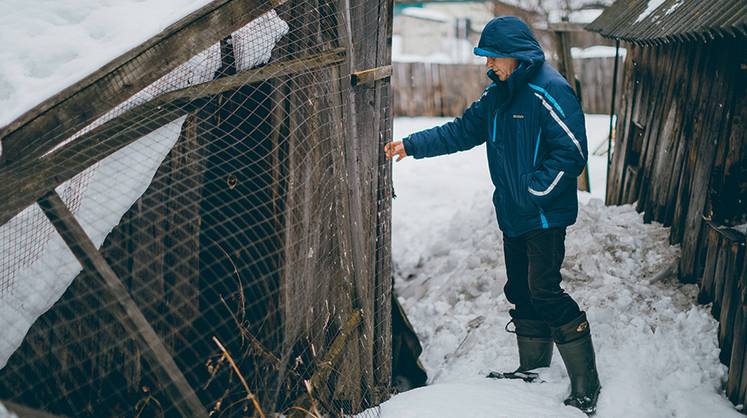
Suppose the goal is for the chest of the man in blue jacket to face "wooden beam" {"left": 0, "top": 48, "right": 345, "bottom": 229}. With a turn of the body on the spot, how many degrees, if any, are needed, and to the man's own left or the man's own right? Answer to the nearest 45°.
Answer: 0° — they already face it

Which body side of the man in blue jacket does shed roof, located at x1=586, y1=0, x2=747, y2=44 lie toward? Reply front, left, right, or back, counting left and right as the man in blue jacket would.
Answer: back

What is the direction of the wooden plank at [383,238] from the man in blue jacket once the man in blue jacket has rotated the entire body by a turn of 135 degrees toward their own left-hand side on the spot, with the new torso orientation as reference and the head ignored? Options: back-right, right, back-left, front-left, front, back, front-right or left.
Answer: back

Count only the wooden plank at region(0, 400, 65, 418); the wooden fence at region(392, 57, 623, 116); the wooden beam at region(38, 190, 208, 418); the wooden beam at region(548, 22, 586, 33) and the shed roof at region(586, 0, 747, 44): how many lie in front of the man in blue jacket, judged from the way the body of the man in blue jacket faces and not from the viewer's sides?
2

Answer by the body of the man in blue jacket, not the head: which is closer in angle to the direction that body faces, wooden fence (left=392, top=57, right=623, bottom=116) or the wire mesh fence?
the wire mesh fence

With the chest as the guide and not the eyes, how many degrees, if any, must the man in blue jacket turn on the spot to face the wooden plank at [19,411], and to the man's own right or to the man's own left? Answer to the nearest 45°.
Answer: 0° — they already face it

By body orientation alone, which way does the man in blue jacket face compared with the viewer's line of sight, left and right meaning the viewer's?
facing the viewer and to the left of the viewer

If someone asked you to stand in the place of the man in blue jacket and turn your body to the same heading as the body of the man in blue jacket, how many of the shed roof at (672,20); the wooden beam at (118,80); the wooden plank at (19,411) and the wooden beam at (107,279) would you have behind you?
1

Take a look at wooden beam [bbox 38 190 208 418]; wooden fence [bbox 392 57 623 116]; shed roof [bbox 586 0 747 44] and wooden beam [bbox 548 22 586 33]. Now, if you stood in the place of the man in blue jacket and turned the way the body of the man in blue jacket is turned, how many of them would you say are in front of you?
1

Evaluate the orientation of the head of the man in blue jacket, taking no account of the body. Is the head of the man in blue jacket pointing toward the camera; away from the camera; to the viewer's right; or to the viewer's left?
to the viewer's left
